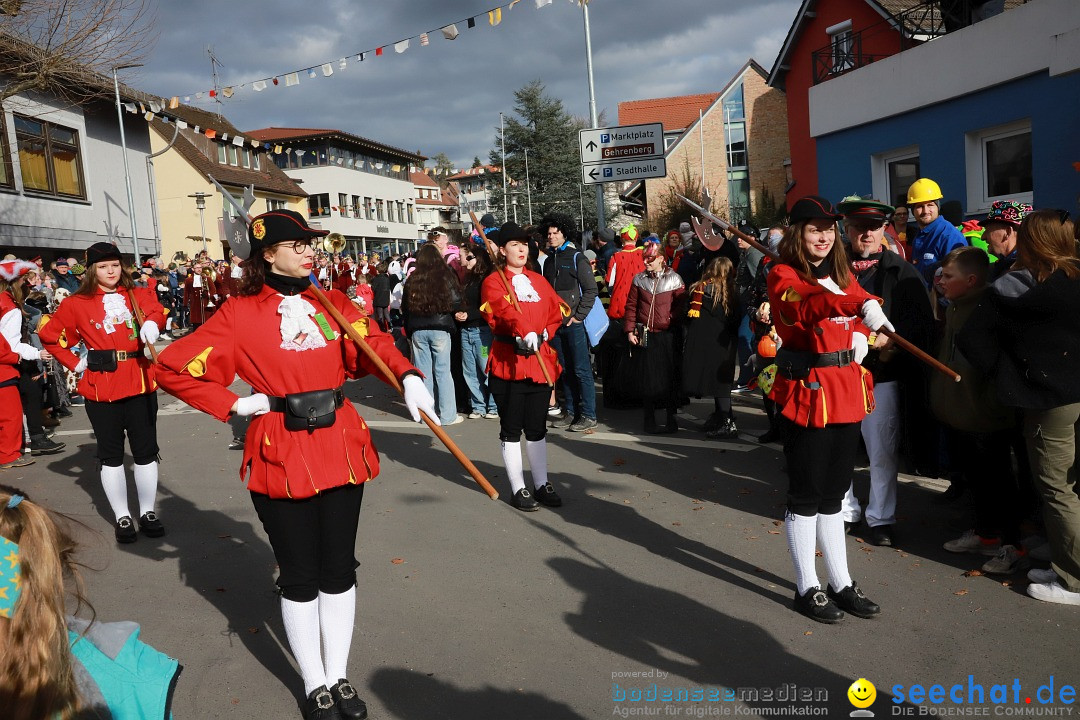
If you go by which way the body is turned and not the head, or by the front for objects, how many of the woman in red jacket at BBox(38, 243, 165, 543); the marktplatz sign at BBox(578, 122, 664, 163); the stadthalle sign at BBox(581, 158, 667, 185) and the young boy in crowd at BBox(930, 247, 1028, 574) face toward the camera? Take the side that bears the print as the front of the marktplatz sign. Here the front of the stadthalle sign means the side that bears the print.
3

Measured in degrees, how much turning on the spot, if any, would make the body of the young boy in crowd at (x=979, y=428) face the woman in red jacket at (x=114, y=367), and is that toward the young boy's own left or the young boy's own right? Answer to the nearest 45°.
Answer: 0° — they already face them

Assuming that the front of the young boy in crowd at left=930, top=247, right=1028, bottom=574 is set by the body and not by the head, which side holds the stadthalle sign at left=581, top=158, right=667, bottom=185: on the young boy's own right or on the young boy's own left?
on the young boy's own right

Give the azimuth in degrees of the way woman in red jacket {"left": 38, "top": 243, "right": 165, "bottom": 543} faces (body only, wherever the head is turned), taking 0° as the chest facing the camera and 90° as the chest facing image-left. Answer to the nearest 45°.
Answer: approximately 0°

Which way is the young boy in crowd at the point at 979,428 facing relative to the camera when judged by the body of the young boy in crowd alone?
to the viewer's left

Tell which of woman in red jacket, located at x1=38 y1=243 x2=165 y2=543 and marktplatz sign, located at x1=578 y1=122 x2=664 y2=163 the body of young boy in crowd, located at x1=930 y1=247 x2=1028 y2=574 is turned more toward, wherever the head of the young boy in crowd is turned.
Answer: the woman in red jacket
